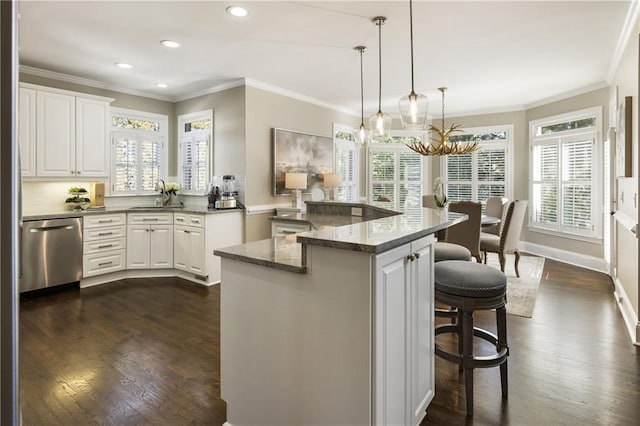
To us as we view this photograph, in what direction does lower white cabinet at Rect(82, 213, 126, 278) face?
facing the viewer and to the right of the viewer

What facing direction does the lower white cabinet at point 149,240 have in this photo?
toward the camera

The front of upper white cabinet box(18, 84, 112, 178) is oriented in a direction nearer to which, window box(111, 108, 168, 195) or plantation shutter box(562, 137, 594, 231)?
the plantation shutter

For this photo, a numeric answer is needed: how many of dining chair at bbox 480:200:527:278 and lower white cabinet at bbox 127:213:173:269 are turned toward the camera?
1

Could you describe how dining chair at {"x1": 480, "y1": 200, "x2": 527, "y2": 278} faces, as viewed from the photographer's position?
facing away from the viewer and to the left of the viewer

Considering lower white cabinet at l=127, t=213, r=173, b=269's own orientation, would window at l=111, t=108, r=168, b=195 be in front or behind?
behind

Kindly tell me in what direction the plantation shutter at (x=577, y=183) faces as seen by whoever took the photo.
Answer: facing the viewer and to the left of the viewer

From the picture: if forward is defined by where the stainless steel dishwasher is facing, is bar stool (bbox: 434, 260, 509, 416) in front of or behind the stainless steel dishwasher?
in front

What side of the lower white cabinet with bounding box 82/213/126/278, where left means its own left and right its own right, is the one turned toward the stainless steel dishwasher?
right

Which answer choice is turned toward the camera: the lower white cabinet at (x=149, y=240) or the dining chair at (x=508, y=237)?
the lower white cabinet

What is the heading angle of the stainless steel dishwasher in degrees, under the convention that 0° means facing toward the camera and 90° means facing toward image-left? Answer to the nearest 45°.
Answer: approximately 315°
